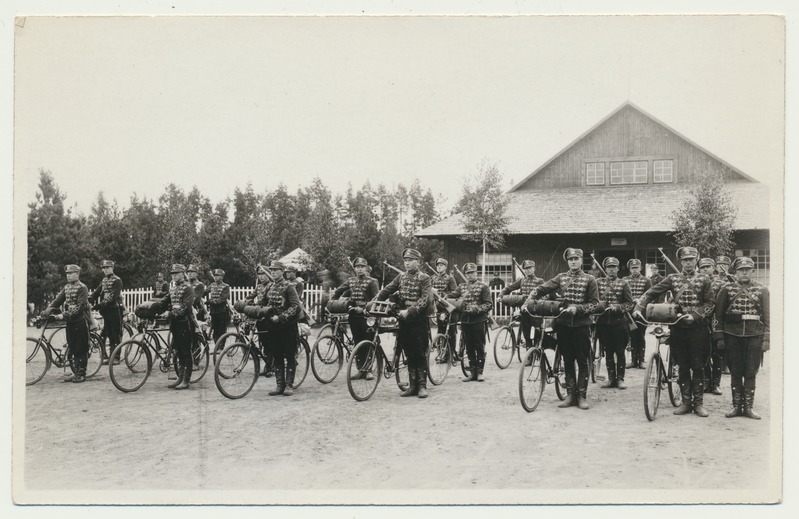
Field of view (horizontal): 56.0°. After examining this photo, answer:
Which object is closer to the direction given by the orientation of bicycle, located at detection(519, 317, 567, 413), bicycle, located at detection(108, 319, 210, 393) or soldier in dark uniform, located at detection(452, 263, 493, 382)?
the bicycle

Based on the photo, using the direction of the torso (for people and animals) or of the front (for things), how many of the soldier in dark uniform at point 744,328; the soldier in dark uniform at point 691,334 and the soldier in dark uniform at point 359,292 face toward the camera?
3

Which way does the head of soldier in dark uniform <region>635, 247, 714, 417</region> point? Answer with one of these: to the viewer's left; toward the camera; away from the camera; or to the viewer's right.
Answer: toward the camera

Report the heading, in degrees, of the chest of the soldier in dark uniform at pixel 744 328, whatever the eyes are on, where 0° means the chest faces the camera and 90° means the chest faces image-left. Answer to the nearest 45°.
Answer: approximately 0°

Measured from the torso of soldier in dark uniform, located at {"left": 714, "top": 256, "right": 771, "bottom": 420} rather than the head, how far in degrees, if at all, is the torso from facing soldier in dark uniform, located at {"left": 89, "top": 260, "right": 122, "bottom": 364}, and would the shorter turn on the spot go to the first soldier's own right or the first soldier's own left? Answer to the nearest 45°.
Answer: approximately 90° to the first soldier's own right

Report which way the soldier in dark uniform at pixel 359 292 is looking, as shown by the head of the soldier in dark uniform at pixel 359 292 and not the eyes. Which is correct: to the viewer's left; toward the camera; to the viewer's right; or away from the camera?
toward the camera

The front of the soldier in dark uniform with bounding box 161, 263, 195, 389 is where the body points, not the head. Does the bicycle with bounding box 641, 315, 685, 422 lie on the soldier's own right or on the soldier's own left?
on the soldier's own left

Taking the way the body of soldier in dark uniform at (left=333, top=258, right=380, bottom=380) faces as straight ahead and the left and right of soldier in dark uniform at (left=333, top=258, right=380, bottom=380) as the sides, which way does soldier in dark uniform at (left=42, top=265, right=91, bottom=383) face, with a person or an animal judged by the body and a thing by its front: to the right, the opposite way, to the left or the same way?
the same way

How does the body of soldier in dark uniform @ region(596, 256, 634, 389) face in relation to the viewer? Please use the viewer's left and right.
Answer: facing the viewer

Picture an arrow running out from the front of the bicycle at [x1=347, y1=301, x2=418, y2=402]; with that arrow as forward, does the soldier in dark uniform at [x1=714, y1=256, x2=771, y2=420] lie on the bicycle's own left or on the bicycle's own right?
on the bicycle's own left

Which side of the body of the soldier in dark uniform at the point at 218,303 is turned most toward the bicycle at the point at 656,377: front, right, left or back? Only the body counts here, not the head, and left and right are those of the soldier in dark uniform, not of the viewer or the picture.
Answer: left

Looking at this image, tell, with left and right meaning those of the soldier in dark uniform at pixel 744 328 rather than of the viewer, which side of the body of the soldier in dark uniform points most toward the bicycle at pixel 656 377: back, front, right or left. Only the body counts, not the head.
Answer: right

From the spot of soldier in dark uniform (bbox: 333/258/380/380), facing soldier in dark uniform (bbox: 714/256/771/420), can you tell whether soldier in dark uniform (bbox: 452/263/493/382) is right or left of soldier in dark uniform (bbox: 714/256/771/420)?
left

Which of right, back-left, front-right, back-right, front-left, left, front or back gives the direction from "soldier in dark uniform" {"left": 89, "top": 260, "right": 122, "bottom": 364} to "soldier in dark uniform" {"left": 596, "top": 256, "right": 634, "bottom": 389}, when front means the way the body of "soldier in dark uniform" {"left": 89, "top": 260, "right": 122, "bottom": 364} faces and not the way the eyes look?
left

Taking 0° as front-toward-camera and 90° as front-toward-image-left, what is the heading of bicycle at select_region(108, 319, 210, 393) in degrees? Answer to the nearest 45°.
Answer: approximately 45°
